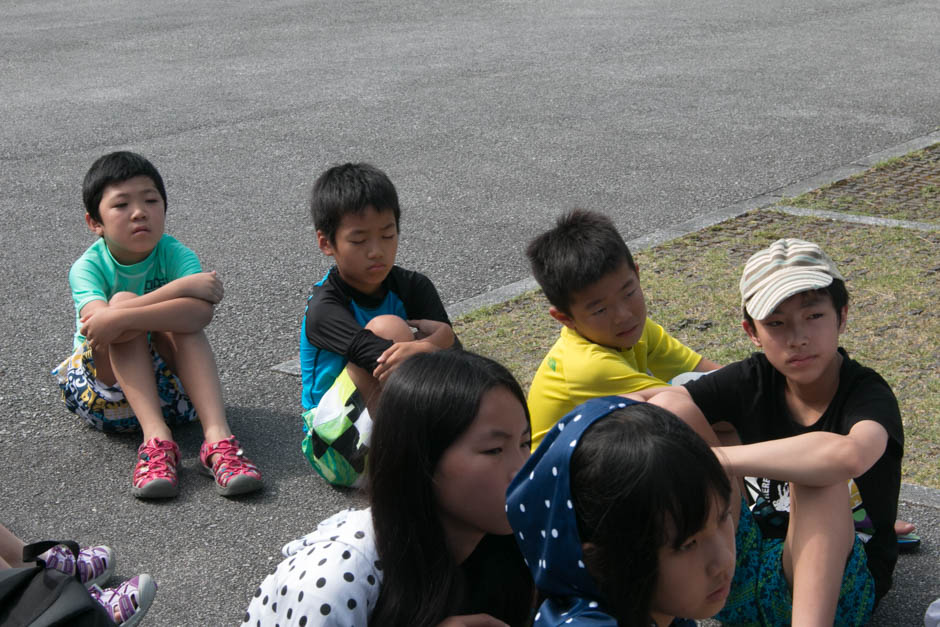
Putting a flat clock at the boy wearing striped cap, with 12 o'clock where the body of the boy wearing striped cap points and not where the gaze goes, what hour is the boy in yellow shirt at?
The boy in yellow shirt is roughly at 3 o'clock from the boy wearing striped cap.

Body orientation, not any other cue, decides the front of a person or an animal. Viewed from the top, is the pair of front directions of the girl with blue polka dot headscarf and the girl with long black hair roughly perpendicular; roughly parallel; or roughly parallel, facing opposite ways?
roughly parallel

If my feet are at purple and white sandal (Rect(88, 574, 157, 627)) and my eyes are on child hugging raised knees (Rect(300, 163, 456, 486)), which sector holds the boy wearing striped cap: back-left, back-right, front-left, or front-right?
front-right

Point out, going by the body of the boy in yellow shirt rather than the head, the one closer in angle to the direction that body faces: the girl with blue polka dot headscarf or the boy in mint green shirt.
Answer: the girl with blue polka dot headscarf

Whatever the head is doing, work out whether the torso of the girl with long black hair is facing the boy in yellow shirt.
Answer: no

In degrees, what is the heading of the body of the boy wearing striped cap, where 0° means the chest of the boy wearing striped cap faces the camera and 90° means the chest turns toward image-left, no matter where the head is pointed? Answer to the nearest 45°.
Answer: approximately 45°

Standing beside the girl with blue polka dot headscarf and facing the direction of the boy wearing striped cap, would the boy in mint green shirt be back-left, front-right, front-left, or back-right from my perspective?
front-left

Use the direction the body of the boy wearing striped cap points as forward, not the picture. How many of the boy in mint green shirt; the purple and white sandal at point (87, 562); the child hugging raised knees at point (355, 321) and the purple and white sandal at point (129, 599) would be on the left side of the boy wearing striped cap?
0

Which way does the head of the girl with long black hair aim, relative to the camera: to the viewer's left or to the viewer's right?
to the viewer's right

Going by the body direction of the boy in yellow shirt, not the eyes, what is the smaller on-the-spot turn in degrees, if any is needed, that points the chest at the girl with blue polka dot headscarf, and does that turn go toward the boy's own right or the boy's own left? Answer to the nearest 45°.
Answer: approximately 45° to the boy's own right
